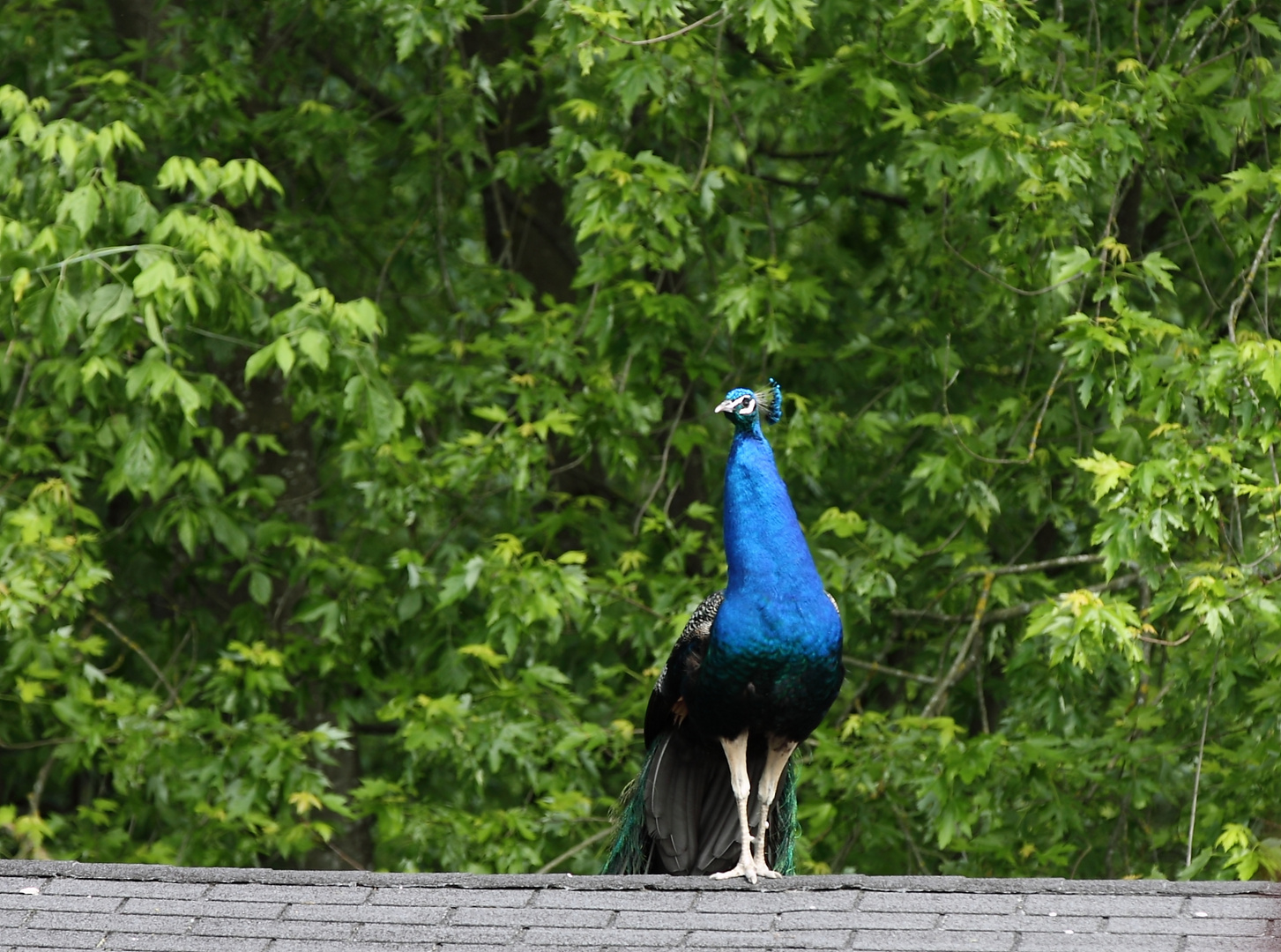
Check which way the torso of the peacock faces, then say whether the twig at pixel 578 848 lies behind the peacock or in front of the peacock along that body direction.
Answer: behind

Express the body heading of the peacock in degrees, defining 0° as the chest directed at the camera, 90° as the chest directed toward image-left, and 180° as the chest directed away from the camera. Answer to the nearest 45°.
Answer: approximately 315°

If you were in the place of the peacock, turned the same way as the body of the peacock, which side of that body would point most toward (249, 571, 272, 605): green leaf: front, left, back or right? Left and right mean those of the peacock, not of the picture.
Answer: back

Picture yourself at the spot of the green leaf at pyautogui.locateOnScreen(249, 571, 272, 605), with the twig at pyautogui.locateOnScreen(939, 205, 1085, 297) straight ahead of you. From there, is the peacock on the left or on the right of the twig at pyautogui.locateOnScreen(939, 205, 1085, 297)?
right

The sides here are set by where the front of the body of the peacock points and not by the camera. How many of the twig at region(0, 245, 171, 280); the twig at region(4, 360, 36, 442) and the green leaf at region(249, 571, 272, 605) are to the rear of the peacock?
3

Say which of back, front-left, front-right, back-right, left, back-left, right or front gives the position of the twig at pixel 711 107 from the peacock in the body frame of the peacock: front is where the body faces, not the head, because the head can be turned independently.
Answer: back-left

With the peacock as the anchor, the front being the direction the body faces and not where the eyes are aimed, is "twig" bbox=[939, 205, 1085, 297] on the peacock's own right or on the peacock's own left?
on the peacock's own left

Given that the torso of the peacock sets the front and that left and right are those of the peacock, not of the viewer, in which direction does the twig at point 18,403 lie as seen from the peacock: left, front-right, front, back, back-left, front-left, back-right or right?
back
